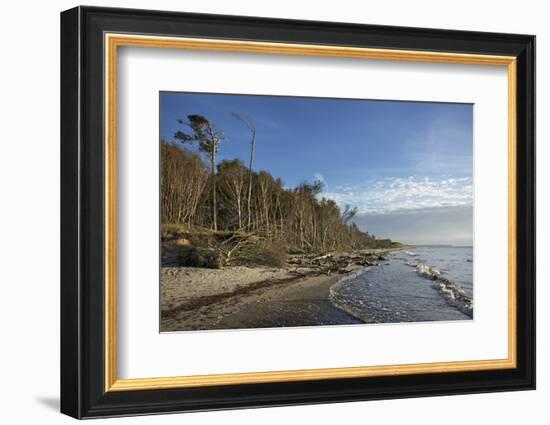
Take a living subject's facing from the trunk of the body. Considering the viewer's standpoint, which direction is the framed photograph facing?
facing the viewer and to the right of the viewer
